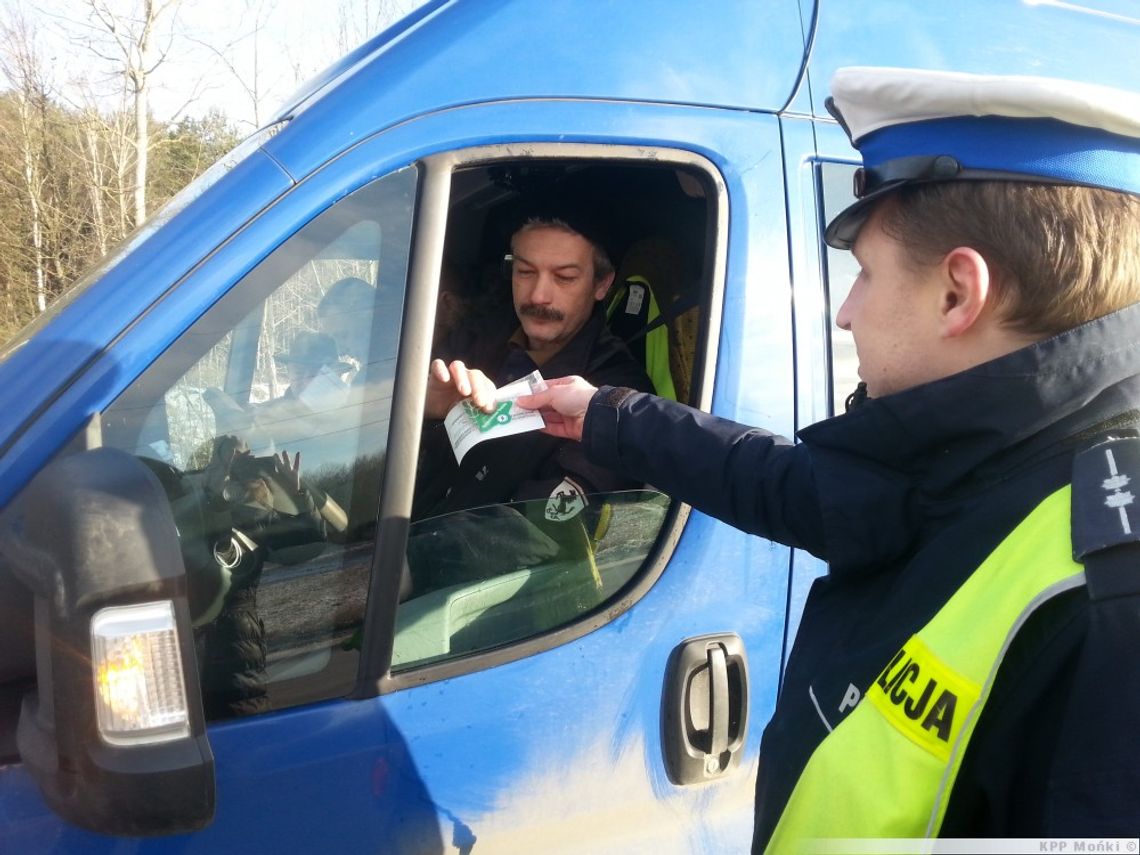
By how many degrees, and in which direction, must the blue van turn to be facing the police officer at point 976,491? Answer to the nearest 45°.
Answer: approximately 135° to its left

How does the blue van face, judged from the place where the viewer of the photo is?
facing to the left of the viewer

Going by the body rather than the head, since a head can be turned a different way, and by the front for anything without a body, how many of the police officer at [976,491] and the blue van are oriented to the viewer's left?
2

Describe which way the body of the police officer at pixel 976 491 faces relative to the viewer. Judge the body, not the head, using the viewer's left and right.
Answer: facing to the left of the viewer
